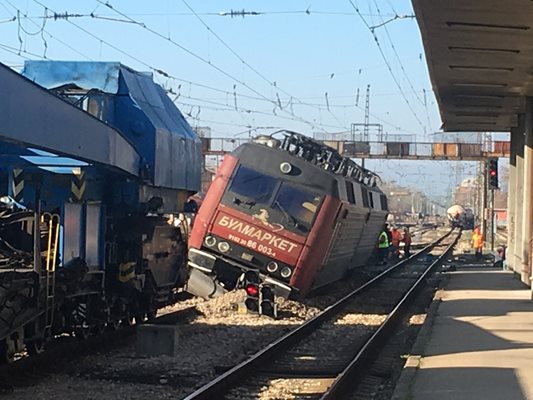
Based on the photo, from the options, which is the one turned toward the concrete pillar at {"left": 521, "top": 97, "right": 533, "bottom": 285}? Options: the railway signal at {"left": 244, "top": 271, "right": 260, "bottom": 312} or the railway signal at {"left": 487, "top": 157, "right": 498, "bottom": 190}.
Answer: the railway signal at {"left": 487, "top": 157, "right": 498, "bottom": 190}

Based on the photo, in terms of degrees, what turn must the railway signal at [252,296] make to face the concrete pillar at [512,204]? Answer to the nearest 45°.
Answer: approximately 135° to its left

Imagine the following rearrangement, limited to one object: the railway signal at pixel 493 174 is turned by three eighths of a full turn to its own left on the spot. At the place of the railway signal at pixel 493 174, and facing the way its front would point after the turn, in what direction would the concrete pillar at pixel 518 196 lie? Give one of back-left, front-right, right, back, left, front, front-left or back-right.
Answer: back-right

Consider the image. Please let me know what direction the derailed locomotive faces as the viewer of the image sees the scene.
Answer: facing the viewer and to the left of the viewer

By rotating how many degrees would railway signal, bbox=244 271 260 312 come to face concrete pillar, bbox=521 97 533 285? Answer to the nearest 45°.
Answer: approximately 135° to its left

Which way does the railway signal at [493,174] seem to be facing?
toward the camera

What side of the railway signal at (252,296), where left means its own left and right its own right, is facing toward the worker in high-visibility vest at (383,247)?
back

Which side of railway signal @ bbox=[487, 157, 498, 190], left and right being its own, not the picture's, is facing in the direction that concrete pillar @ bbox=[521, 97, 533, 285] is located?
front

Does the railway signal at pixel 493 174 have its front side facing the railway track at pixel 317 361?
yes

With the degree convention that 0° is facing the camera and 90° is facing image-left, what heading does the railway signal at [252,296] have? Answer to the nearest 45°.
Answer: approximately 0°

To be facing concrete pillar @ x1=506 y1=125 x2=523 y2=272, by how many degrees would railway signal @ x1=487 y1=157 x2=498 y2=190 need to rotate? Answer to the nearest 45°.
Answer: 0° — it already faces it

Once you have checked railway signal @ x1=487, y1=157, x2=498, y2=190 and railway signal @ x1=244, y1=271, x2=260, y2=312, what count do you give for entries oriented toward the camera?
2
